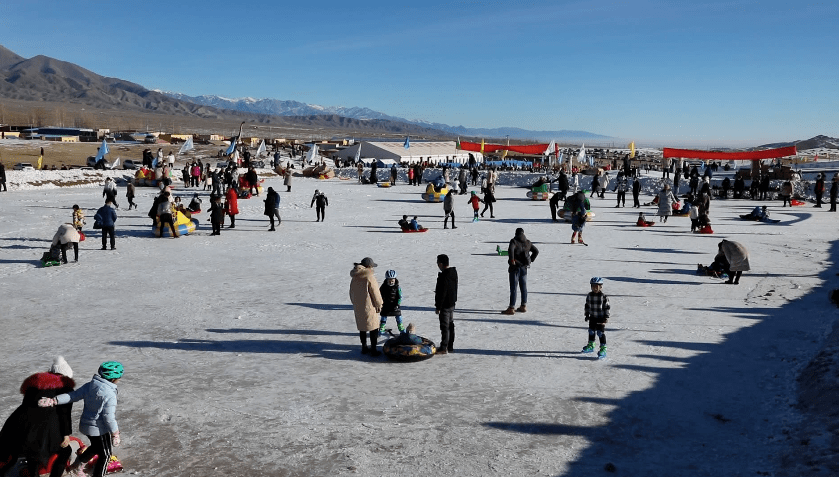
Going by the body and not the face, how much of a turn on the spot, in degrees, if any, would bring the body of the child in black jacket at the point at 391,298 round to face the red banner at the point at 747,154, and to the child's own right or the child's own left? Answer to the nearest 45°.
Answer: approximately 135° to the child's own left

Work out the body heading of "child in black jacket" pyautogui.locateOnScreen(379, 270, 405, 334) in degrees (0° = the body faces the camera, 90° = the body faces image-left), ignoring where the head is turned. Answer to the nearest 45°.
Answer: approximately 0°

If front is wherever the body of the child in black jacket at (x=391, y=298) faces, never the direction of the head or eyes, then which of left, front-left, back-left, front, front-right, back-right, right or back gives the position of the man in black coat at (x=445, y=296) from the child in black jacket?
front-left

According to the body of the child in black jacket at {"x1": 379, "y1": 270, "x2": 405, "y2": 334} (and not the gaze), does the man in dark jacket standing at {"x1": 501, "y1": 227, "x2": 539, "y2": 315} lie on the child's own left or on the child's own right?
on the child's own left

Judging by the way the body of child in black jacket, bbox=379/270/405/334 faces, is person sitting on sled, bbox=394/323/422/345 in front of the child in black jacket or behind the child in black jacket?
in front

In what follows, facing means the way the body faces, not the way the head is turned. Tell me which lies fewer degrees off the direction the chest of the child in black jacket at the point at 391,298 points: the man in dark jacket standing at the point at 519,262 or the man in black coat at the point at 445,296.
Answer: the man in black coat

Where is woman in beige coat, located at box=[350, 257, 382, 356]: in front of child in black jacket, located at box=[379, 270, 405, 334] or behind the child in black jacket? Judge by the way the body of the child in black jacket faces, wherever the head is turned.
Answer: in front

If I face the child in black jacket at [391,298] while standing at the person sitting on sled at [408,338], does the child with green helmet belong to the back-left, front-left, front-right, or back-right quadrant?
back-left

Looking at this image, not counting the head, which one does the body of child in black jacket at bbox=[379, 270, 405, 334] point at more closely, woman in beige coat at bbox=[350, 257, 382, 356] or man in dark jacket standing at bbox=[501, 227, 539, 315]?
the woman in beige coat

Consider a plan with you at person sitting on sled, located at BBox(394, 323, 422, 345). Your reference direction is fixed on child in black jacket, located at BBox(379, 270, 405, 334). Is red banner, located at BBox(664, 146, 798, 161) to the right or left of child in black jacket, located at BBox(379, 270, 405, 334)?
right
